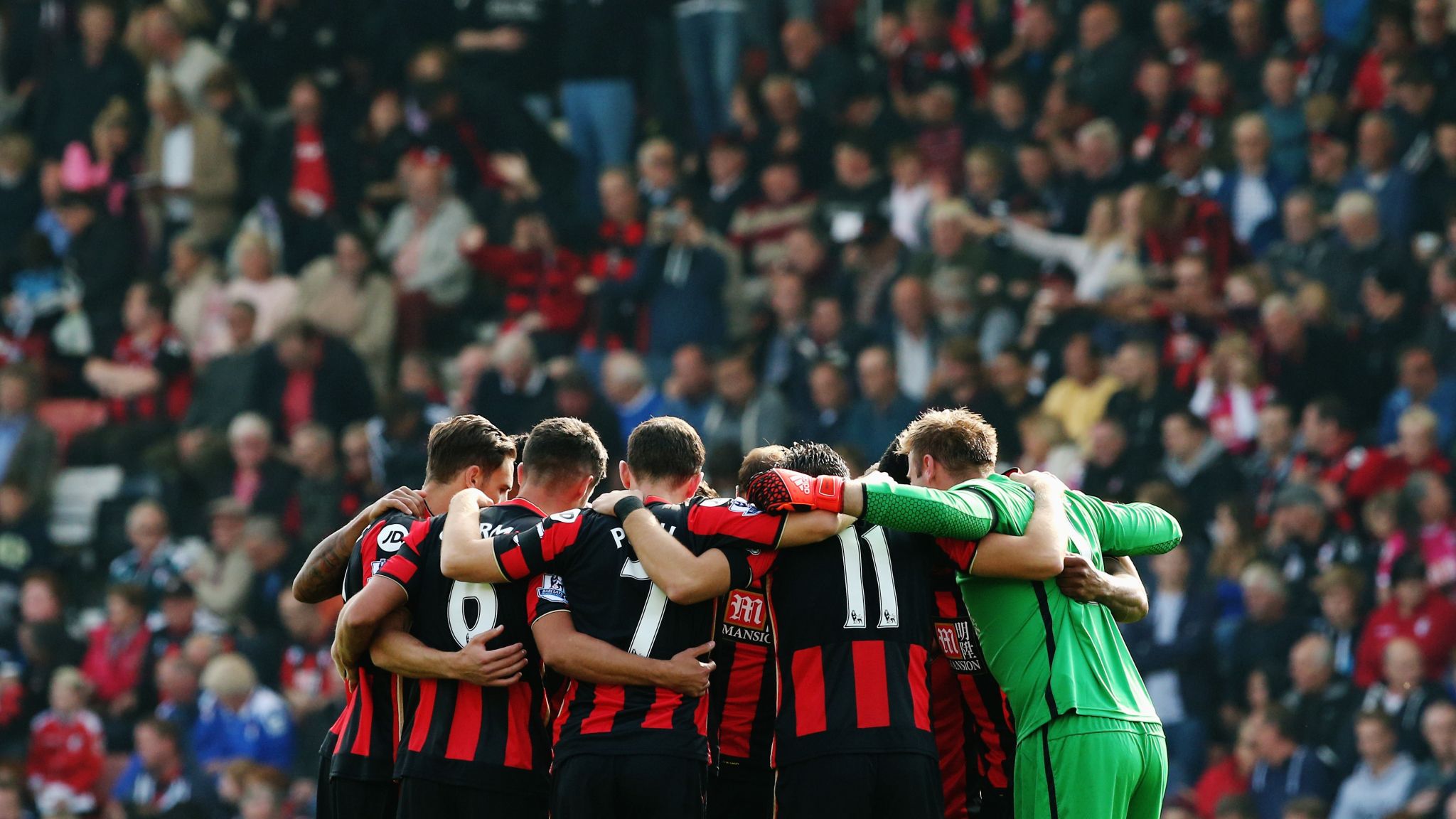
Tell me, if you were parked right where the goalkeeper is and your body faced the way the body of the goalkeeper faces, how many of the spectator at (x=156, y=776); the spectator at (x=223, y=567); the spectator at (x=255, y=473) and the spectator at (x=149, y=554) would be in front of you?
4

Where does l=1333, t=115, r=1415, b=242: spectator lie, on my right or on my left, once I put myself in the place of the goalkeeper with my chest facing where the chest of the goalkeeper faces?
on my right

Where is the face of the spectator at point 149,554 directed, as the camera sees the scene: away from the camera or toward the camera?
toward the camera

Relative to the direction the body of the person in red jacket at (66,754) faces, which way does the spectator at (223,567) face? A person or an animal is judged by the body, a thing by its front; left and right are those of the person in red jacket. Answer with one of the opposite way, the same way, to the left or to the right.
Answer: the same way

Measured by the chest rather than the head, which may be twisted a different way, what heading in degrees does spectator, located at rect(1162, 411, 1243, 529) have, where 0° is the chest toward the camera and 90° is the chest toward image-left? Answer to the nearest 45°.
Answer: approximately 45°

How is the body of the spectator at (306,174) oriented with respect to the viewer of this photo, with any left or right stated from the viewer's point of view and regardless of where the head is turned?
facing the viewer

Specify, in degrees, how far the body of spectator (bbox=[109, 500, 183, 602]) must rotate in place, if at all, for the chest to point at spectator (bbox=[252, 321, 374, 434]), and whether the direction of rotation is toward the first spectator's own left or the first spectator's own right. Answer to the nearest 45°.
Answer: approximately 90° to the first spectator's own left

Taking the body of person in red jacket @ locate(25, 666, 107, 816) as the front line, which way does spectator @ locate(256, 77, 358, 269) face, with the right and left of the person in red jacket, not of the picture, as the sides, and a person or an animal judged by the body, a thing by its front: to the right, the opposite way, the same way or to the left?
the same way

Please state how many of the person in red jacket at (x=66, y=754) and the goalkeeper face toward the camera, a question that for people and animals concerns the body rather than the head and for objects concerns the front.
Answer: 1

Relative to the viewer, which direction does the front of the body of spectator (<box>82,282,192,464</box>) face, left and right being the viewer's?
facing the viewer and to the left of the viewer

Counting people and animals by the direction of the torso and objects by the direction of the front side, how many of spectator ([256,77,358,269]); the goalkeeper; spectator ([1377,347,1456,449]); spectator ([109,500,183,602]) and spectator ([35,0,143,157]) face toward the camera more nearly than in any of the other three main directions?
4

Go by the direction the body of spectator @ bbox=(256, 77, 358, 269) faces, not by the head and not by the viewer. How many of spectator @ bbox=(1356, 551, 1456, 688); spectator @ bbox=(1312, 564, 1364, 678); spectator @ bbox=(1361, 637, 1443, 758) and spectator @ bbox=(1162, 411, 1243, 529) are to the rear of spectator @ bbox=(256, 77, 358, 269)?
0

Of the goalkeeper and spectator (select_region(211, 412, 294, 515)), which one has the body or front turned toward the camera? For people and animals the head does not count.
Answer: the spectator

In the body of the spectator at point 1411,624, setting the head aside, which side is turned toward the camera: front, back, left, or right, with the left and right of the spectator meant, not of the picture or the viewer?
front

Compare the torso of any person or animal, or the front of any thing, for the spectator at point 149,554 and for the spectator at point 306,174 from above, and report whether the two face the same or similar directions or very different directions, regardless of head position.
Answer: same or similar directions

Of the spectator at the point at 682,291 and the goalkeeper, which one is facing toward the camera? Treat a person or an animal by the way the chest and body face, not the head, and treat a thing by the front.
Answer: the spectator

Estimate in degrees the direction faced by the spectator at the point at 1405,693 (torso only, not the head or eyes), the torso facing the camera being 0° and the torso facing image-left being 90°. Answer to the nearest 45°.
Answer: approximately 0°

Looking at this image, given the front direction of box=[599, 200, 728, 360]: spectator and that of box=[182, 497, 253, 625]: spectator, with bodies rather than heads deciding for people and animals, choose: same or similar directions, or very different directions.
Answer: same or similar directions
